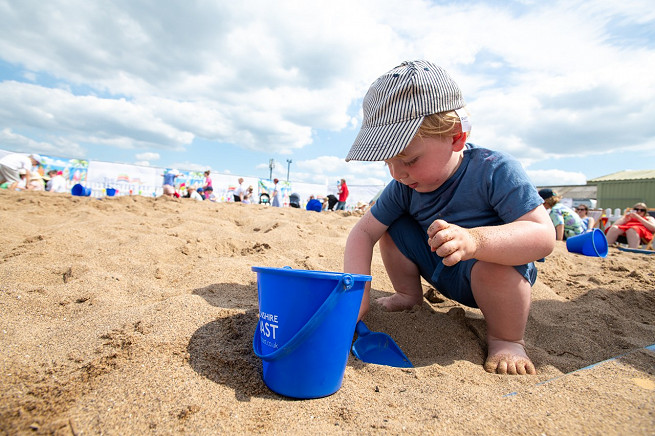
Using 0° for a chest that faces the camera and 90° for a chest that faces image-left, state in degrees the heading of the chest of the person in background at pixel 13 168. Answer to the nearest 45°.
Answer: approximately 270°

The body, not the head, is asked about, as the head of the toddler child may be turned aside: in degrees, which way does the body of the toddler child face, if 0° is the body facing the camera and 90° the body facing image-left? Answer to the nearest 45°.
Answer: approximately 45°

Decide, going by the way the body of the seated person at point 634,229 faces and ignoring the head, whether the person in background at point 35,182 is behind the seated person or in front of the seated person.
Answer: in front

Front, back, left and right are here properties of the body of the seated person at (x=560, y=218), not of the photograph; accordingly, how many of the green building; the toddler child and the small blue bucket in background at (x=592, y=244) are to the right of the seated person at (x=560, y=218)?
1

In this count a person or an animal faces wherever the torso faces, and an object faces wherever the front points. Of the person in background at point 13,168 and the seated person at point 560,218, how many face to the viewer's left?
1

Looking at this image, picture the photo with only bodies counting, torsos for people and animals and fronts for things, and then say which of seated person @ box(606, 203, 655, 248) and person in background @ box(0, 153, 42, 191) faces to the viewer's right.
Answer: the person in background

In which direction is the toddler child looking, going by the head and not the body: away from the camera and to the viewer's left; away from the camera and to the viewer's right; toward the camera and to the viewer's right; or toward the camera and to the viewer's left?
toward the camera and to the viewer's left

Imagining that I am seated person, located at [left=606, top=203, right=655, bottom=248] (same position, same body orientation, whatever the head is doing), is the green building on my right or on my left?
on my right

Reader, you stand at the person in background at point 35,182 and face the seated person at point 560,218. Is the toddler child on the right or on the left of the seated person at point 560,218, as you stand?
right

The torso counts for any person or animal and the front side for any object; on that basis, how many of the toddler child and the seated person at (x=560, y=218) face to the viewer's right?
0

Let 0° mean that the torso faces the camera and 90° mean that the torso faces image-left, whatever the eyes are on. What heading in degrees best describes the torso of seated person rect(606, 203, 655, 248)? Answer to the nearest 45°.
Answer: approximately 45°
